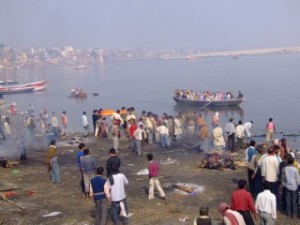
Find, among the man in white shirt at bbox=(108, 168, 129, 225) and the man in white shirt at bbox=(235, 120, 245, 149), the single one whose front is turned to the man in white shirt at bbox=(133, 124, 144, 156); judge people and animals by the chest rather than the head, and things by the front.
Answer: the man in white shirt at bbox=(108, 168, 129, 225)

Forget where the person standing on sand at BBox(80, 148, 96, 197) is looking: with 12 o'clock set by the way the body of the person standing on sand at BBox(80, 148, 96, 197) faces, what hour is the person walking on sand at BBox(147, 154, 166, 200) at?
the person walking on sand at BBox(147, 154, 166, 200) is roughly at 4 o'clock from the person standing on sand at BBox(80, 148, 96, 197).

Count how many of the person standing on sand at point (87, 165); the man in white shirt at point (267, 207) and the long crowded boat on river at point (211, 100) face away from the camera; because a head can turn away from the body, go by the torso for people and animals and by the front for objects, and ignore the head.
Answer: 2

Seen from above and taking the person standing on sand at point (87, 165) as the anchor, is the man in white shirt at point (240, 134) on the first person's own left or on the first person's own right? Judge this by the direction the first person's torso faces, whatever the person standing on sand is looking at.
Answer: on the first person's own right

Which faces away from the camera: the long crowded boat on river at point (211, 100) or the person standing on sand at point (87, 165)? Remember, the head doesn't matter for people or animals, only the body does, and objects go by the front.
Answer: the person standing on sand

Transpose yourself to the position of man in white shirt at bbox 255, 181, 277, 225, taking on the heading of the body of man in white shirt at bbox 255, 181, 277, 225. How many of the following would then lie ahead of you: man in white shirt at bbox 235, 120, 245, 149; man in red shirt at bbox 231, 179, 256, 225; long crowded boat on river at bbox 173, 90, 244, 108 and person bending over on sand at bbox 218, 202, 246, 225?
2

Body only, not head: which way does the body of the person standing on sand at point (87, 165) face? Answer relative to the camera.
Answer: away from the camera
